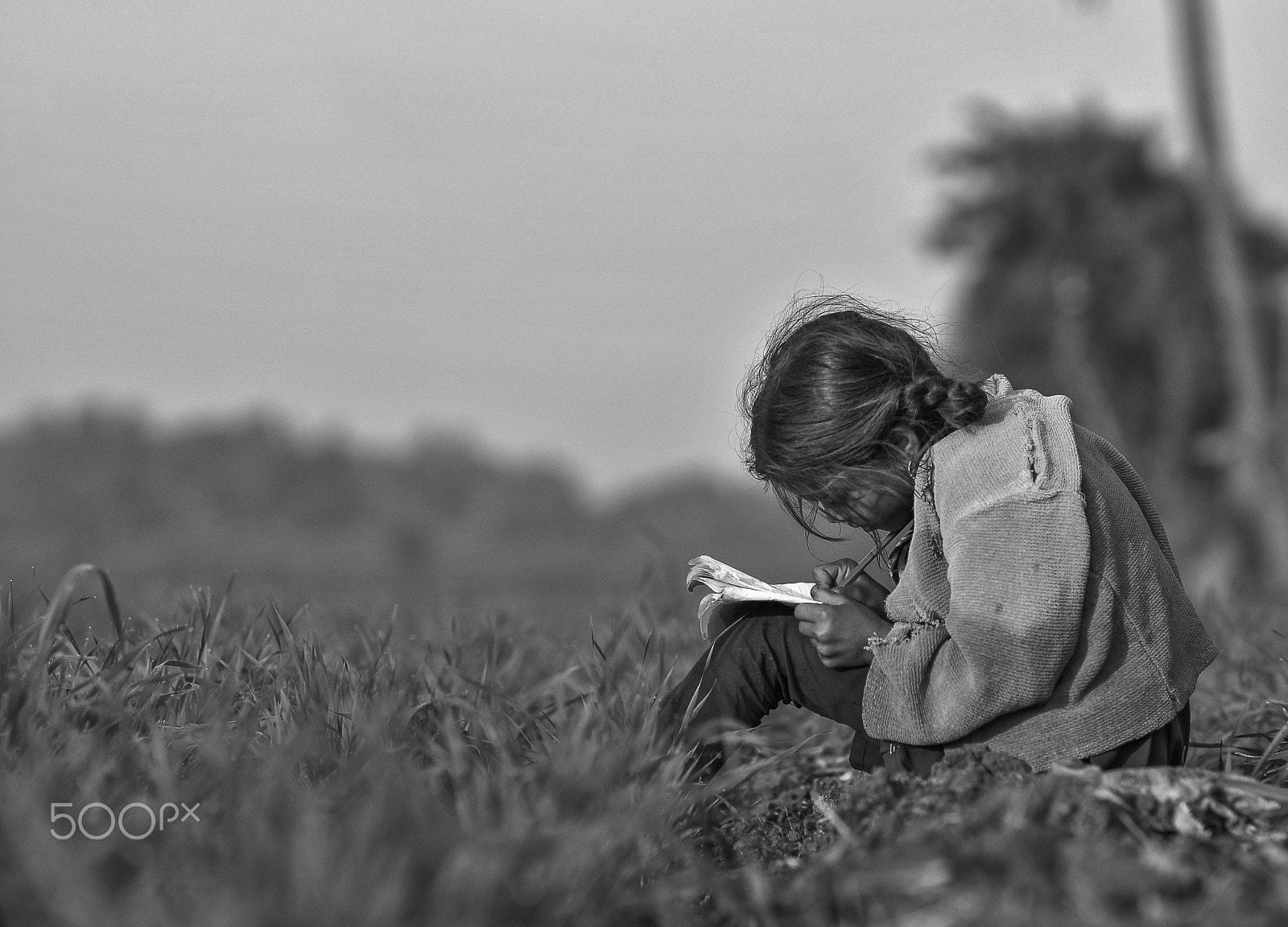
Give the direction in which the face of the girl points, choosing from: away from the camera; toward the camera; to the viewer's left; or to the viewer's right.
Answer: to the viewer's left

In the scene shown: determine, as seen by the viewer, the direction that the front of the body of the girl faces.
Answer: to the viewer's left

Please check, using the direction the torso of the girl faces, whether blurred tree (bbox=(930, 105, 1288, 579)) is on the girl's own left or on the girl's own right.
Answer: on the girl's own right
